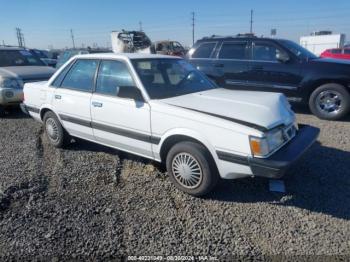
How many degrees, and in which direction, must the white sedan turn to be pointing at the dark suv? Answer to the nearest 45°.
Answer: approximately 90° to its left

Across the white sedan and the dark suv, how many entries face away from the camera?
0

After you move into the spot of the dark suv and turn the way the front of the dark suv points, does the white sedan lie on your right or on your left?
on your right

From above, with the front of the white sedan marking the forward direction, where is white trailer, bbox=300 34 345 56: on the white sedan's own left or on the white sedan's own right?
on the white sedan's own left

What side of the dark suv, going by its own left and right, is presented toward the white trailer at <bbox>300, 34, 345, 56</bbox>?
left

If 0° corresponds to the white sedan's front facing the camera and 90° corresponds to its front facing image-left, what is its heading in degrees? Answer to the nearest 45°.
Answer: approximately 315°

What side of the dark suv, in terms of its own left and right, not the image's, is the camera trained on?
right
